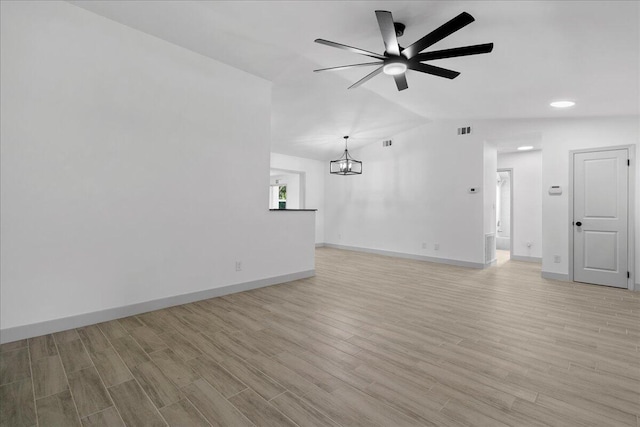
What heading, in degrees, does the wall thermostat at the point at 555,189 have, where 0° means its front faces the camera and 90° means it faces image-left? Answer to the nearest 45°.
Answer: approximately 0°

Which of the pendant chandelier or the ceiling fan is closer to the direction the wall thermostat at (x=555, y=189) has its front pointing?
the ceiling fan

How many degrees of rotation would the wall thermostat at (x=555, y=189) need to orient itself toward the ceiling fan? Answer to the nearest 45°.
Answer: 0° — it already faces it

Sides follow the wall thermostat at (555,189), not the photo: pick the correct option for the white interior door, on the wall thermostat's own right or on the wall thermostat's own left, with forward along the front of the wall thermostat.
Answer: on the wall thermostat's own left

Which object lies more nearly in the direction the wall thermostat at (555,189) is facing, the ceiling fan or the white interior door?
the ceiling fan

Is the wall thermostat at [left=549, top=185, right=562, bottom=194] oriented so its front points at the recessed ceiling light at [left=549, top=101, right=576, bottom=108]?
yes

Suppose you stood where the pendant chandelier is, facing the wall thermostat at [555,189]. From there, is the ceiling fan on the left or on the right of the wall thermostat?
right

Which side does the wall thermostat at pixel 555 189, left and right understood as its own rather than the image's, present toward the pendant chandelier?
right
